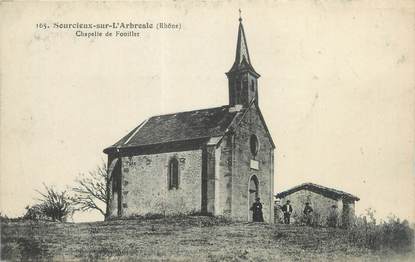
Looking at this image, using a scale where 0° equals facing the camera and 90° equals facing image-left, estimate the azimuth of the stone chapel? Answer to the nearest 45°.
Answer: approximately 315°

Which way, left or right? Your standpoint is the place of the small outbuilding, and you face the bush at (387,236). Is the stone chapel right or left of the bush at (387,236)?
right
